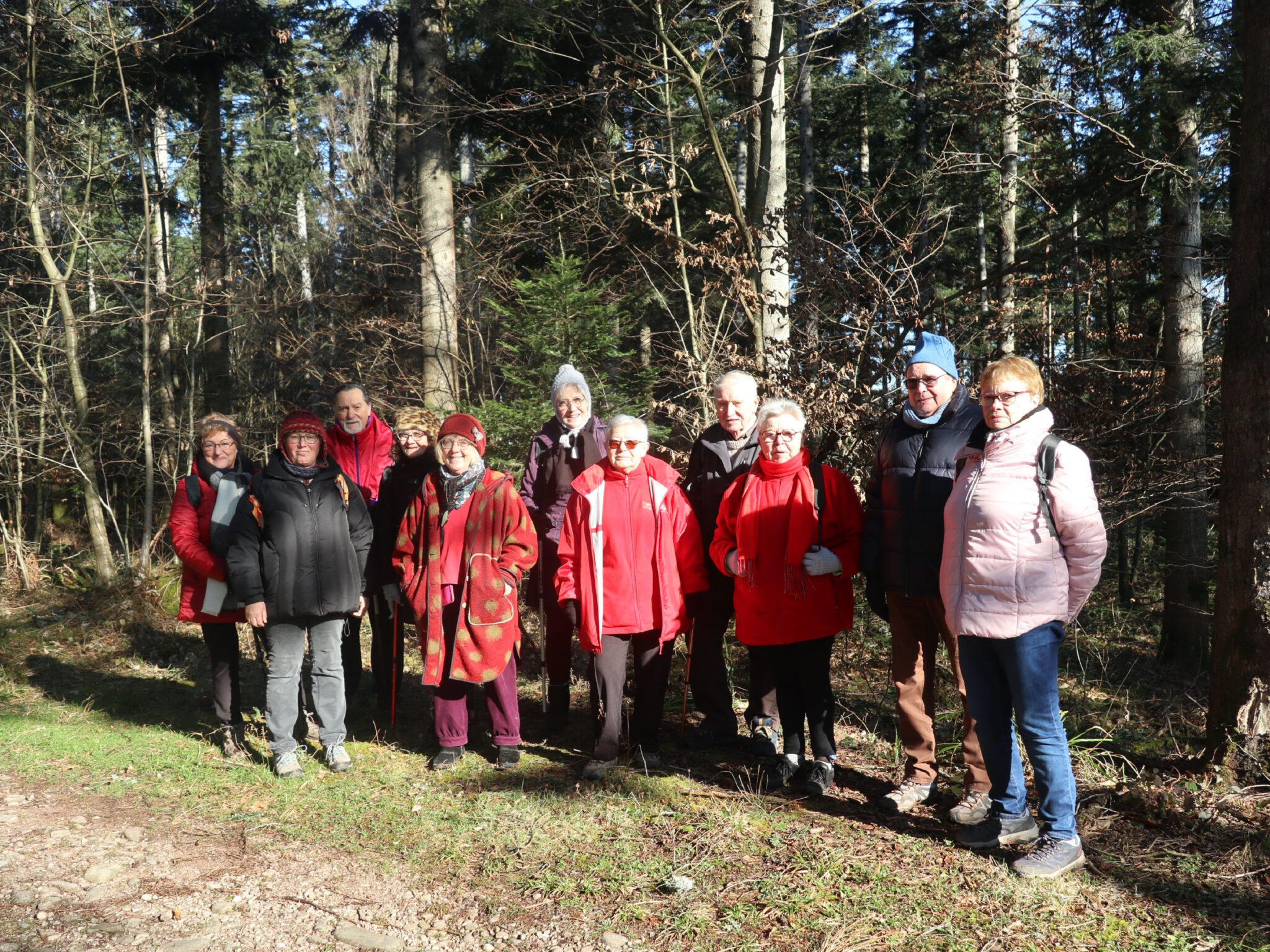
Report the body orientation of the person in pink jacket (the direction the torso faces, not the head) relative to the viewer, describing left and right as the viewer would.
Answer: facing the viewer and to the left of the viewer

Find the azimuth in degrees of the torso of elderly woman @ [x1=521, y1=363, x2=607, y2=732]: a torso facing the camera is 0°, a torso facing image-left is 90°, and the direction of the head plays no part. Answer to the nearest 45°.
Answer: approximately 0°

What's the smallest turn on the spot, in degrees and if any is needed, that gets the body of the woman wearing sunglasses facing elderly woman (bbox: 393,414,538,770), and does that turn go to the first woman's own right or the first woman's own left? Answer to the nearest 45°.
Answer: approximately 90° to the first woman's own right

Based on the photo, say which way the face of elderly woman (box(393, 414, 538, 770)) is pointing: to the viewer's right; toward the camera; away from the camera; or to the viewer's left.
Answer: toward the camera

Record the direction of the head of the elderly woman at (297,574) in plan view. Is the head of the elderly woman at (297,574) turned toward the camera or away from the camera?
toward the camera

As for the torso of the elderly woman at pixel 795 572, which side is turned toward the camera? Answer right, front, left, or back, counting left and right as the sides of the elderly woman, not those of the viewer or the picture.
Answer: front

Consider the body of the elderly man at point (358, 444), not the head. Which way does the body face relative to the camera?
toward the camera

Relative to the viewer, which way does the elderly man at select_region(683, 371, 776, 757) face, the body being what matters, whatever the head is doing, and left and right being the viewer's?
facing the viewer

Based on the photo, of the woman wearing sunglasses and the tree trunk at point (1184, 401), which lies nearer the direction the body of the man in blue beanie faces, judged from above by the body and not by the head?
the woman wearing sunglasses

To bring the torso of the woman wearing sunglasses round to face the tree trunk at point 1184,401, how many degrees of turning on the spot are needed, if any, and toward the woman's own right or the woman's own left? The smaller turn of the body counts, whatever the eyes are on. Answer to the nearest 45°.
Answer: approximately 135° to the woman's own left

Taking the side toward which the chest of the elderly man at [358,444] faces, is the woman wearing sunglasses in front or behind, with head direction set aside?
in front

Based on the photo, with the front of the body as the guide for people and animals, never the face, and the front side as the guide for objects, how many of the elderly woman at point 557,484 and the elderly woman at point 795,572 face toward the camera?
2
